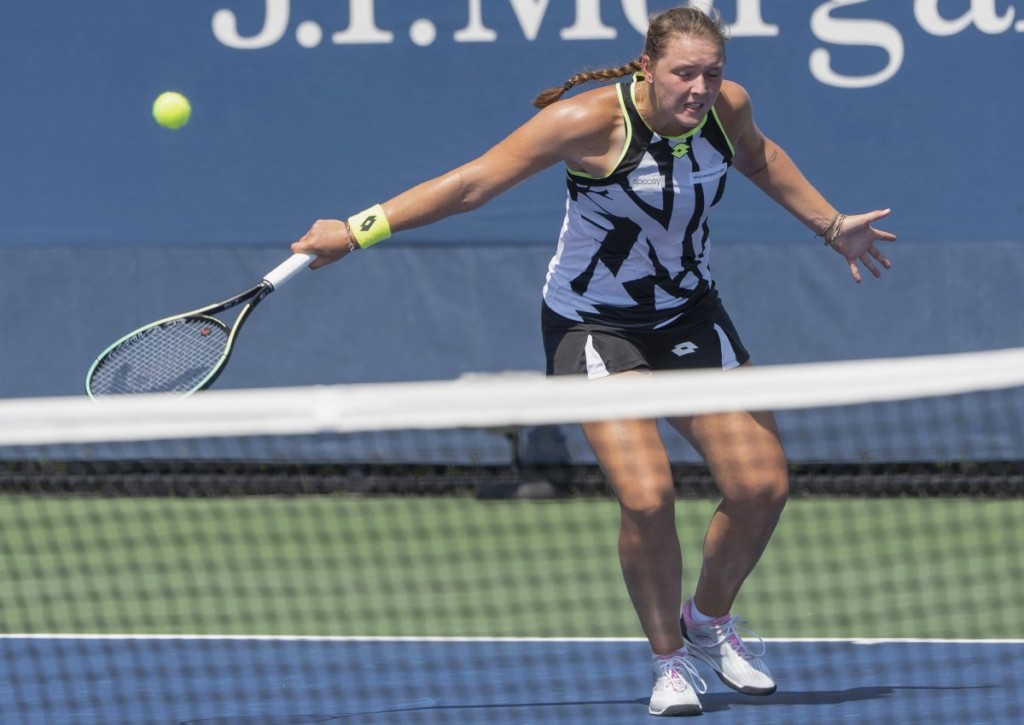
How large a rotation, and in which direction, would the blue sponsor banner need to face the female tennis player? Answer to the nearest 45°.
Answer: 0° — it already faces them

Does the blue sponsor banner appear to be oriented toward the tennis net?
yes

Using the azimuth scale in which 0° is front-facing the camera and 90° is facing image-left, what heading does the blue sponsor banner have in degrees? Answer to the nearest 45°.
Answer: approximately 0°
